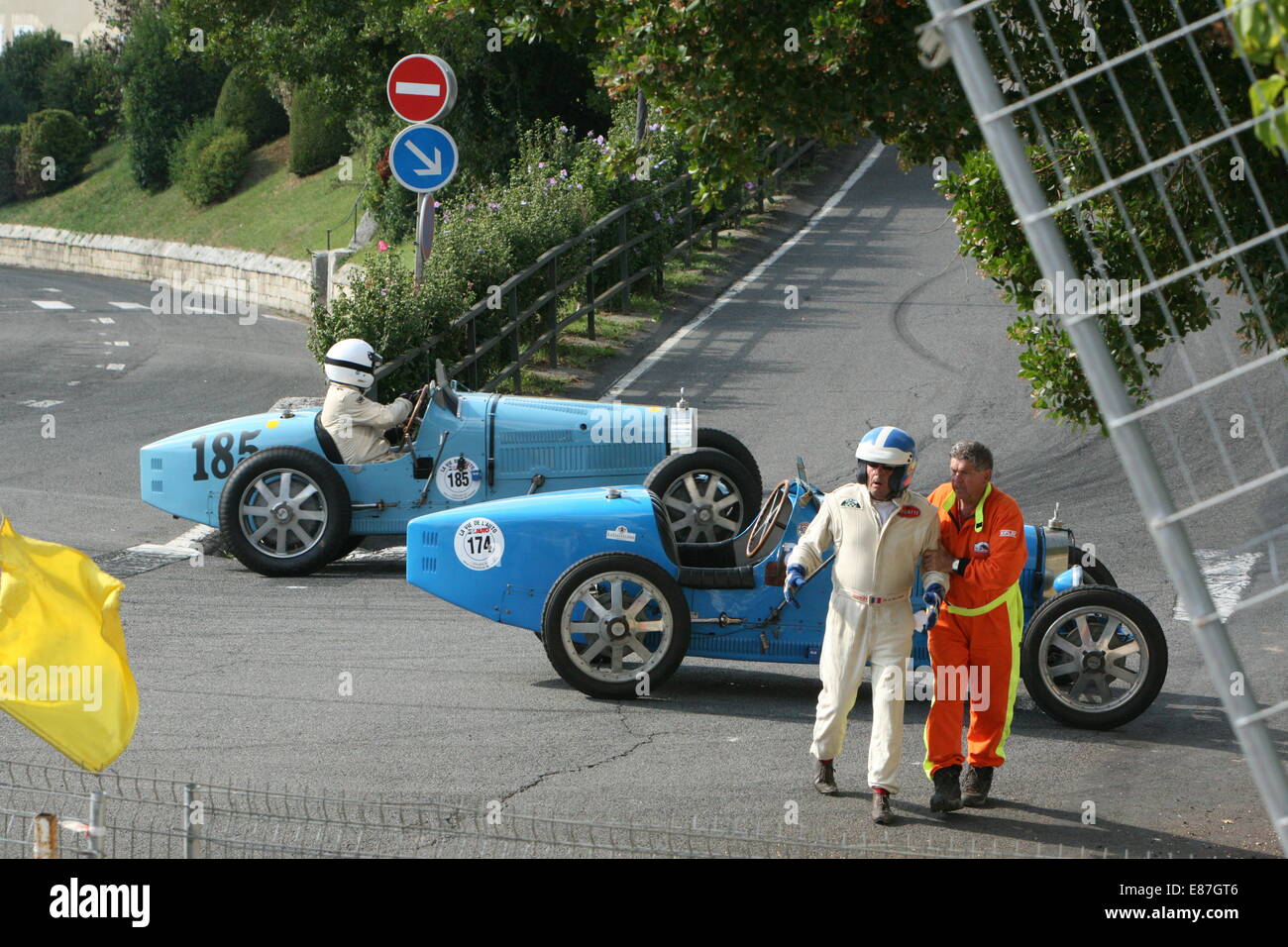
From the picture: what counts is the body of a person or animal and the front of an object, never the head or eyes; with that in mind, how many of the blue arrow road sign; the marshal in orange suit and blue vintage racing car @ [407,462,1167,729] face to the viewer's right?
1

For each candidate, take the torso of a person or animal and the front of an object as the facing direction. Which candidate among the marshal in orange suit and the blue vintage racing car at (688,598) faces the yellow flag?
the marshal in orange suit

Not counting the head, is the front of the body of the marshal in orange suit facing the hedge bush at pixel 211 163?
no

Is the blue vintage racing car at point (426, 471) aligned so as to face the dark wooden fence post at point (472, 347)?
no

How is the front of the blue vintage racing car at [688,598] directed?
to the viewer's right

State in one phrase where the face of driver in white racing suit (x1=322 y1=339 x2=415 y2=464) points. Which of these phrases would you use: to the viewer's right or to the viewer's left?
to the viewer's right

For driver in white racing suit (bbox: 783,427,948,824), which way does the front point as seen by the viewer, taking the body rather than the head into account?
toward the camera

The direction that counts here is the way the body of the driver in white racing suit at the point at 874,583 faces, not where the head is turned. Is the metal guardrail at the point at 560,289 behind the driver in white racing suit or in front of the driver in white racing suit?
behind

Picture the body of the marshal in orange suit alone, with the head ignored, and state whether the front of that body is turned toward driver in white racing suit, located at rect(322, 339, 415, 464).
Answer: no

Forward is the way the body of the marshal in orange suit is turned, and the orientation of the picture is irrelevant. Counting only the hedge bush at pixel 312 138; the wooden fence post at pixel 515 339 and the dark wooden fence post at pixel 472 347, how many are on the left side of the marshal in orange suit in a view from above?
0

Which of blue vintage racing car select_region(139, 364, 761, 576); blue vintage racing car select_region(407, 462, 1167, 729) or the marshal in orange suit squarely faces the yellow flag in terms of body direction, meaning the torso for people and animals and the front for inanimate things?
the marshal in orange suit

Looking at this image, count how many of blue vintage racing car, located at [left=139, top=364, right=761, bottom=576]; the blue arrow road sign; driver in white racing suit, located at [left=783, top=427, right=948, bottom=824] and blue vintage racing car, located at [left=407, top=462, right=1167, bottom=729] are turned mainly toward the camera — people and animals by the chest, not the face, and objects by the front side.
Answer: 2

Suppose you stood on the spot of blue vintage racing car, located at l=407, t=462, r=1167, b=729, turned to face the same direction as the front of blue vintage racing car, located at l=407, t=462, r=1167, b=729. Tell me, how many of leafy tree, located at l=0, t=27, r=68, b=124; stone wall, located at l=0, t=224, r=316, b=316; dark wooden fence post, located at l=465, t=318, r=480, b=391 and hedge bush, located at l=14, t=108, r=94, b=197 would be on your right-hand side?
0

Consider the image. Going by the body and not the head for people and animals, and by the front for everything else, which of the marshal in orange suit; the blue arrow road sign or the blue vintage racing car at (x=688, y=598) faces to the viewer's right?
the blue vintage racing car

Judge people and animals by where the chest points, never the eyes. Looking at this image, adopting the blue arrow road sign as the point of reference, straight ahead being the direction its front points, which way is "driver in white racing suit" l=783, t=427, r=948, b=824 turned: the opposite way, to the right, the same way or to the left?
the same way

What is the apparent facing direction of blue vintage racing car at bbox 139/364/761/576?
to the viewer's right

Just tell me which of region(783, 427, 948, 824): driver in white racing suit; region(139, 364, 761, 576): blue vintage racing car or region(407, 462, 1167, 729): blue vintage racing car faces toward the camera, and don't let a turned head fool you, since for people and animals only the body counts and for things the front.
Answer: the driver in white racing suit
